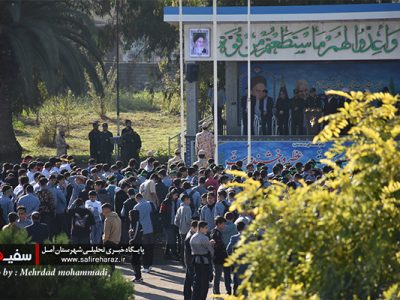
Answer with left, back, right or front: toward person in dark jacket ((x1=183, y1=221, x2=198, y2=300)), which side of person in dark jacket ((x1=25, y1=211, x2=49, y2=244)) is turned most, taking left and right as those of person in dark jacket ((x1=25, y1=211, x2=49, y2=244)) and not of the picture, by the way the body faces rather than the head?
right

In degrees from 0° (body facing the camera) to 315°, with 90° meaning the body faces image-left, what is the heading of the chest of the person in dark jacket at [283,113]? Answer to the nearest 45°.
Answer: approximately 0°

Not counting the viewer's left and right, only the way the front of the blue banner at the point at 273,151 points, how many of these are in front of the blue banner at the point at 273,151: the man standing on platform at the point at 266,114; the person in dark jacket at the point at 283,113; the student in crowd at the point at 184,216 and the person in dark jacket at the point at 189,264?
2

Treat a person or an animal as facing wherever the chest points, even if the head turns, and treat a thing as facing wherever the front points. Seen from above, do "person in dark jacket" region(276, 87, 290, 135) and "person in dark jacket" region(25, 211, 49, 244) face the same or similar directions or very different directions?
very different directions

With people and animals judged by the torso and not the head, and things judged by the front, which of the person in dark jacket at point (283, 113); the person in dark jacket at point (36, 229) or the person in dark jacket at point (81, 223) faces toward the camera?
the person in dark jacket at point (283, 113)

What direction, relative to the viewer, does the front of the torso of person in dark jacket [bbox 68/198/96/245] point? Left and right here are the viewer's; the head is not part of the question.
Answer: facing away from the viewer

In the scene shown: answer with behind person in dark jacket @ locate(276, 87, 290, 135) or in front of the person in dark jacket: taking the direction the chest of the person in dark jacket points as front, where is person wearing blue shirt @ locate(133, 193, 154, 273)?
in front

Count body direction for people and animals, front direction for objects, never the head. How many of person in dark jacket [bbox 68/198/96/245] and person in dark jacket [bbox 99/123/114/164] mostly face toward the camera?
1

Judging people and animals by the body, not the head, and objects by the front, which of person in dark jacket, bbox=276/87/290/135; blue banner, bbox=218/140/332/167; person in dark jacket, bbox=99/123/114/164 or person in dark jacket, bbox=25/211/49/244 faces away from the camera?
person in dark jacket, bbox=25/211/49/244

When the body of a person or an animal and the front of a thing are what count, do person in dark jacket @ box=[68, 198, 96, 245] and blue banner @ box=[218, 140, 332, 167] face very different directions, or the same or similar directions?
very different directions

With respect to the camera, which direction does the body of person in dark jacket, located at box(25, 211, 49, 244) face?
away from the camera
